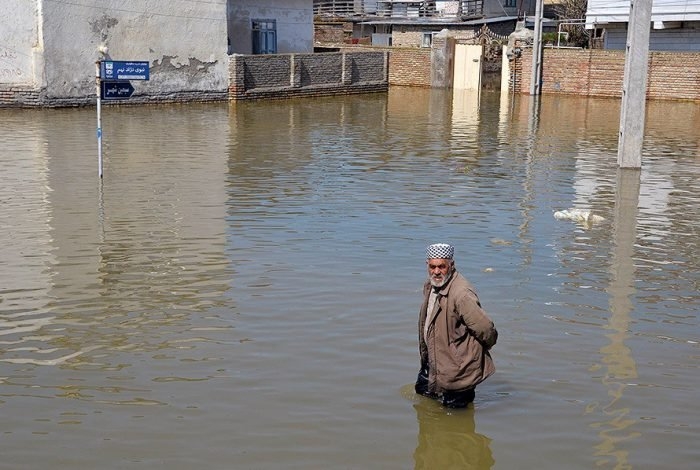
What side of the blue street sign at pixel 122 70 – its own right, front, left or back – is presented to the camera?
front

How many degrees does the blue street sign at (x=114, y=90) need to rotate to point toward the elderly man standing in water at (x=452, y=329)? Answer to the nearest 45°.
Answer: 0° — it already faces them

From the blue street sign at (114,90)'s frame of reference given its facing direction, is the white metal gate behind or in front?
behind

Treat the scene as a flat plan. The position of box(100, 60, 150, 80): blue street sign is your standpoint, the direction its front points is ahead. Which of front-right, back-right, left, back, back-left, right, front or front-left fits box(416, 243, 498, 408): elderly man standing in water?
front

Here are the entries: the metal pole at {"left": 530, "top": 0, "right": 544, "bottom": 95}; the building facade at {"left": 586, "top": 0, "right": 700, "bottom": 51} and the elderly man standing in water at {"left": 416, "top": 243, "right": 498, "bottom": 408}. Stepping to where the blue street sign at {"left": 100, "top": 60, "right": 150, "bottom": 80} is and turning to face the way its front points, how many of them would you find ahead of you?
1

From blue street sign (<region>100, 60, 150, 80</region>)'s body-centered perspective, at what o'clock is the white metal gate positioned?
The white metal gate is roughly at 7 o'clock from the blue street sign.

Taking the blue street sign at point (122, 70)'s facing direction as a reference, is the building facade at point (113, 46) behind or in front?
behind

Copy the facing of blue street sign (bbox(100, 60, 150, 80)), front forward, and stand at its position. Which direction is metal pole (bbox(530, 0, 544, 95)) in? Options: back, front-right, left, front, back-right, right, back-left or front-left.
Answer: back-left

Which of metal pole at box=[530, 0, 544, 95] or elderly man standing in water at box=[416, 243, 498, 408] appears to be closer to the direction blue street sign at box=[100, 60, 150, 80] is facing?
the elderly man standing in water

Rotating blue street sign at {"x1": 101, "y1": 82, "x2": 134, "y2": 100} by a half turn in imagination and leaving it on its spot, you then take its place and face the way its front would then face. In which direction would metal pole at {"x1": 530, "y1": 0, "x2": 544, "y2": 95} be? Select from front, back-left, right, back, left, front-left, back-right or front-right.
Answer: front-right
